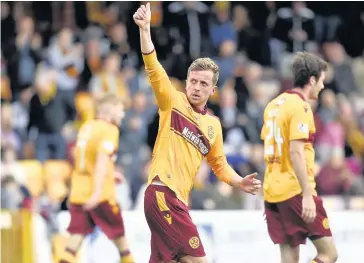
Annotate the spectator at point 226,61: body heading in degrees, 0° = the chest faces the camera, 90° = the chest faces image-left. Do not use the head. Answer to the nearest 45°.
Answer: approximately 0°

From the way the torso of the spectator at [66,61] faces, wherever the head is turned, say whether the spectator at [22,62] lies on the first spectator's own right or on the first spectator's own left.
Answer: on the first spectator's own right

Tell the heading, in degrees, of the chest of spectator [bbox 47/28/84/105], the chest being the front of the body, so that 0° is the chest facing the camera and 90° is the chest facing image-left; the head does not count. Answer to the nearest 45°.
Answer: approximately 0°

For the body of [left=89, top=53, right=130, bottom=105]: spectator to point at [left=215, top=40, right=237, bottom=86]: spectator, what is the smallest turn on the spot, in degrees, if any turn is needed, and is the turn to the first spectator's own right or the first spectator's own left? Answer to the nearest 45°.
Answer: approximately 90° to the first spectator's own left

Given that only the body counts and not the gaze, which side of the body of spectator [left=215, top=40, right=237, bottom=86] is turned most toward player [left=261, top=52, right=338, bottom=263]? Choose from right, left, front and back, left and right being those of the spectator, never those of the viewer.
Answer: front
